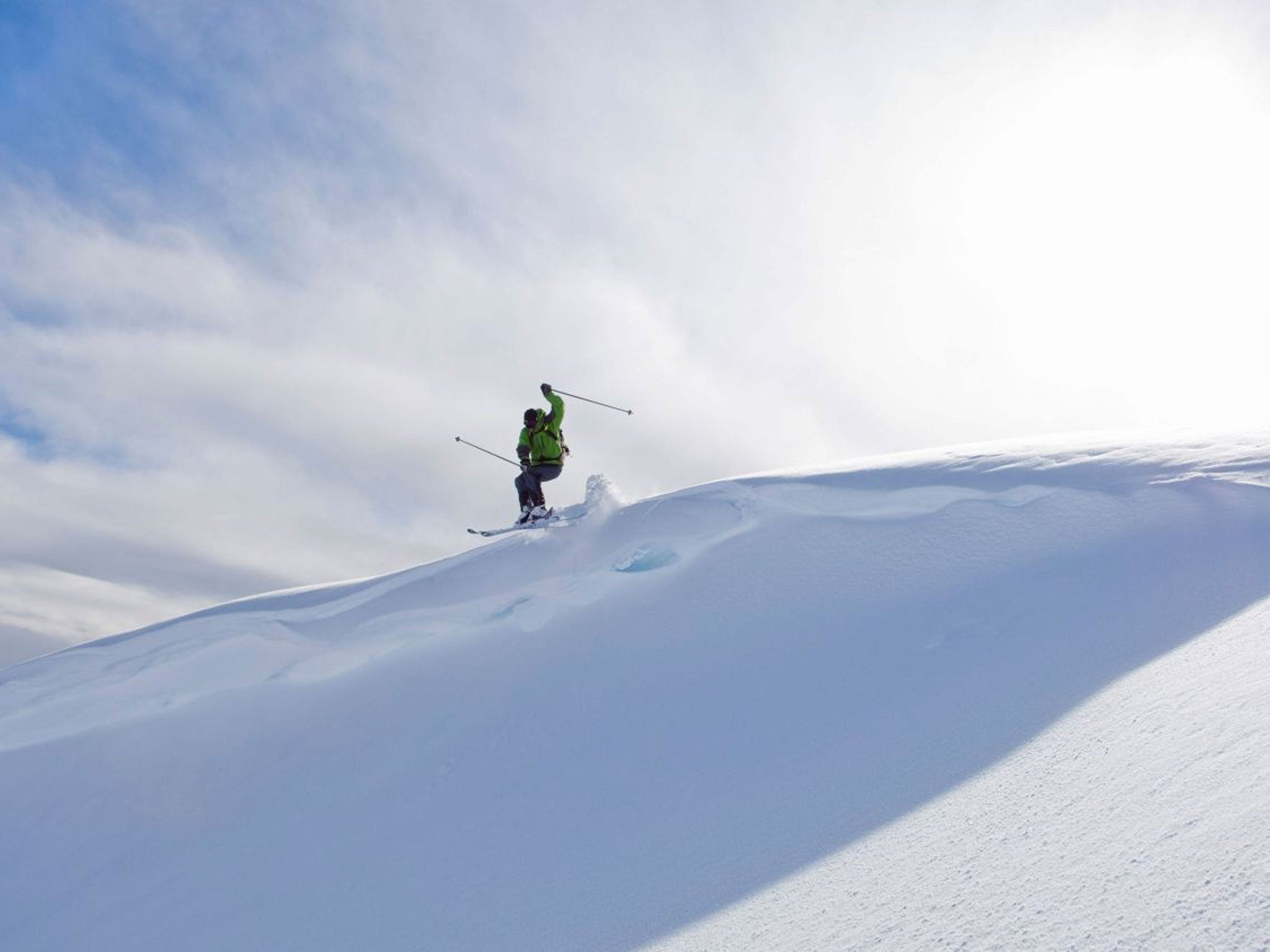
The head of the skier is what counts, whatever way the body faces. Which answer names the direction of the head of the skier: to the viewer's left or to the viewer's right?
to the viewer's left

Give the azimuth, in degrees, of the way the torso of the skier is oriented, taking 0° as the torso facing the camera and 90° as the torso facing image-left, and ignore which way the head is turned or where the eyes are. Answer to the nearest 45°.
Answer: approximately 45°
